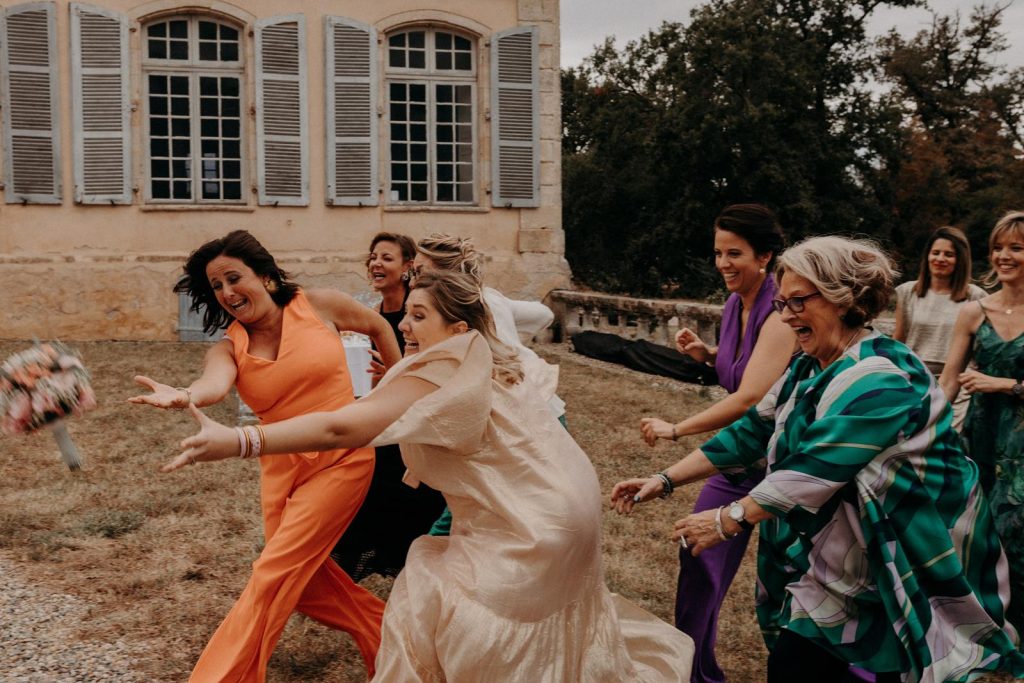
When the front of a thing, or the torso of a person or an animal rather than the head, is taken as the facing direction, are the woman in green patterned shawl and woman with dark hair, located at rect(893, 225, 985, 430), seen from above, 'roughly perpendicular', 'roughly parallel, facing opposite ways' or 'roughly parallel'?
roughly perpendicular

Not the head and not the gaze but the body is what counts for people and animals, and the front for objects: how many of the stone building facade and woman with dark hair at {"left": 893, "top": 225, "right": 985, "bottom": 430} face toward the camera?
2

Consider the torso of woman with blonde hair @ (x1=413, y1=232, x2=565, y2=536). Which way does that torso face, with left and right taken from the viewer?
facing to the left of the viewer

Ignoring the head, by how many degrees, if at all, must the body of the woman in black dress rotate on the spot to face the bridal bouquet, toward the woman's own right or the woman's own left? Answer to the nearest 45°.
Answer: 0° — they already face it

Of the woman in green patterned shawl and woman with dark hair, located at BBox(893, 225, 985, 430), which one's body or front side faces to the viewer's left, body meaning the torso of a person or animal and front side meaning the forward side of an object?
the woman in green patterned shawl

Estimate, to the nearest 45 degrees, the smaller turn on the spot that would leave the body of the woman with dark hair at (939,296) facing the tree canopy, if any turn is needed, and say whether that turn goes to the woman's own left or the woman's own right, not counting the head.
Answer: approximately 180°

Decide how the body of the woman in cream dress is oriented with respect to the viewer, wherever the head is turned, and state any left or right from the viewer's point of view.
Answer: facing to the left of the viewer

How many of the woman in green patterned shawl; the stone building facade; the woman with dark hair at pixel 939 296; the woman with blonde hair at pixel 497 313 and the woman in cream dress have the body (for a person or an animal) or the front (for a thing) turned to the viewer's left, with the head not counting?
3

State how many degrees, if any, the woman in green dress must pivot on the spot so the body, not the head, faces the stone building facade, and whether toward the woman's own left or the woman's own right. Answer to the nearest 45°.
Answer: approximately 90° to the woman's own right

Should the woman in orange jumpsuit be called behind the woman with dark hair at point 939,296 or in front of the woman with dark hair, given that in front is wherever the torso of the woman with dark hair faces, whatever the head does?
in front

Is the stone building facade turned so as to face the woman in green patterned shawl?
yes

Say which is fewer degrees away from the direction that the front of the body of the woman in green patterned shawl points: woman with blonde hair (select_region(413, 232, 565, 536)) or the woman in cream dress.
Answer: the woman in cream dress

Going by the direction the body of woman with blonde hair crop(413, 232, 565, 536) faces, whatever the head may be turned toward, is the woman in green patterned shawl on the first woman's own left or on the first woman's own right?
on the first woman's own left
